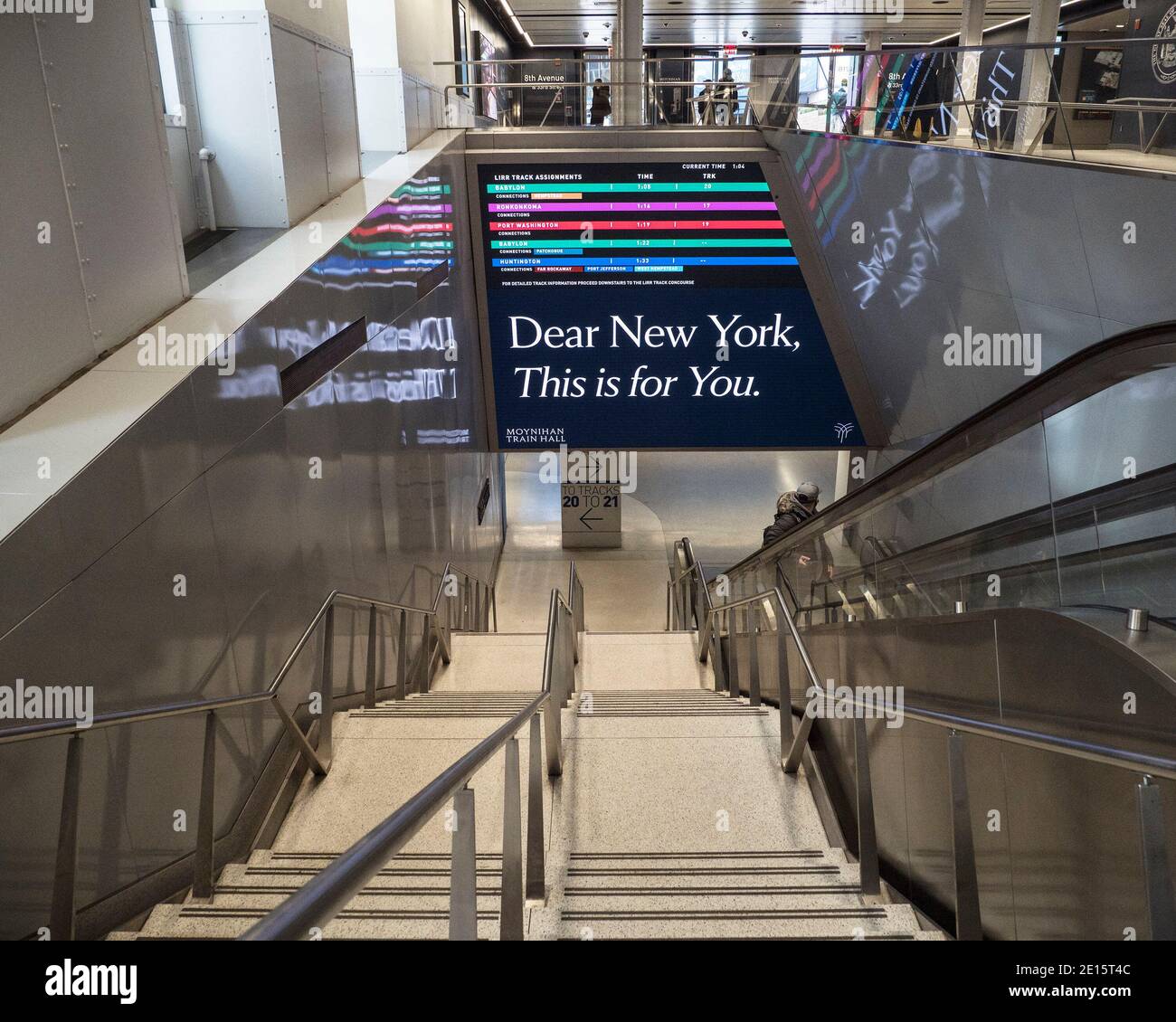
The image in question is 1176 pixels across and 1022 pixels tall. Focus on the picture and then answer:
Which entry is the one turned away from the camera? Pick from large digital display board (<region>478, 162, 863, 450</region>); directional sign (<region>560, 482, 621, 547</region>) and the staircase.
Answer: the staircase

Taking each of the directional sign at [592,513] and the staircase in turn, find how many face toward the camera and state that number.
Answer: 1

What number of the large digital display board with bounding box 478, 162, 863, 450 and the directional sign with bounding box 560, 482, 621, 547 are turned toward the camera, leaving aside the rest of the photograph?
2

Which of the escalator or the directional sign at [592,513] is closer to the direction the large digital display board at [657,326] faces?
the escalator

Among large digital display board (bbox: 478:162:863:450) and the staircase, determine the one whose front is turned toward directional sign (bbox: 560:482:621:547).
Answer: the staircase

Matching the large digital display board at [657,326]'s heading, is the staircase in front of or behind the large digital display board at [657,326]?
in front

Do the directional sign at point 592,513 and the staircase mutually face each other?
yes

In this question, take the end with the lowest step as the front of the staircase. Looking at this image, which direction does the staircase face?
away from the camera

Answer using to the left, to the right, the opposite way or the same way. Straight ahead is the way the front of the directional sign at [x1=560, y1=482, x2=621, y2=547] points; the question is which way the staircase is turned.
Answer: the opposite way

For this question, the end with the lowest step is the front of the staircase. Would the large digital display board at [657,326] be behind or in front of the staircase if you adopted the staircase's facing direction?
in front
